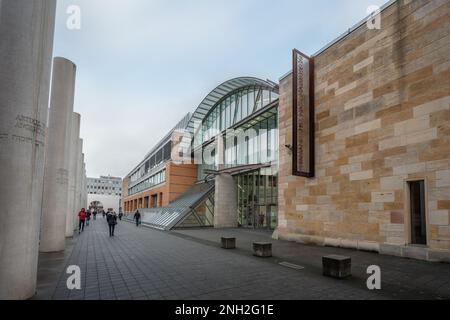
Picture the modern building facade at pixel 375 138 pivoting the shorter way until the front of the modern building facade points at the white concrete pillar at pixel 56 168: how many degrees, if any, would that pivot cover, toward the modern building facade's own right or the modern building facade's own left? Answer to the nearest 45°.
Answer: approximately 45° to the modern building facade's own right

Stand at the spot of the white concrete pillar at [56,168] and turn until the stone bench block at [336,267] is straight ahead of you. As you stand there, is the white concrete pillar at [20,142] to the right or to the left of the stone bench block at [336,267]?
right

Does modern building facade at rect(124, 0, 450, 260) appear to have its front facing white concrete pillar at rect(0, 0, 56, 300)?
yes

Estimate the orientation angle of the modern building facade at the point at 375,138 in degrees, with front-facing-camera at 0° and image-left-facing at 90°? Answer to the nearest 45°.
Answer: approximately 45°
